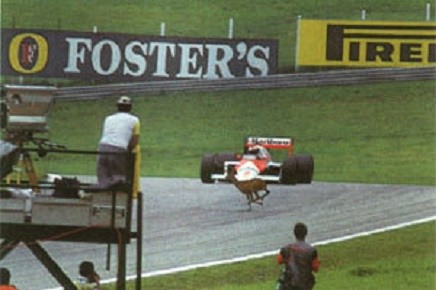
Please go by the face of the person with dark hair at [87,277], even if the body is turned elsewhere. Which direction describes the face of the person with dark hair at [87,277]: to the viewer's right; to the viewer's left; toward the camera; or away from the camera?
away from the camera

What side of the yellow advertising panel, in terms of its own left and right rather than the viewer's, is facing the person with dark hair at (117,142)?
front

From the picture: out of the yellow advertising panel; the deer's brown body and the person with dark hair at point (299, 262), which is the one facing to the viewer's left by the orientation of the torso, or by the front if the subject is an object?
the deer's brown body

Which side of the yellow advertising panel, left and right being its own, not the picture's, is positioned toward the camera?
front

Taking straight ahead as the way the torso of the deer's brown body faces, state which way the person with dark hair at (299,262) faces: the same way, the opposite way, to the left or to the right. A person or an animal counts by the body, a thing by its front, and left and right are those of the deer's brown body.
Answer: to the right

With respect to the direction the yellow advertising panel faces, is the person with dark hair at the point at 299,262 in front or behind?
in front

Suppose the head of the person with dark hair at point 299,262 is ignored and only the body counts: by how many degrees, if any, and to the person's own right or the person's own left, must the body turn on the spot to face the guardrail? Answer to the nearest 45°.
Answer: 0° — they already face it

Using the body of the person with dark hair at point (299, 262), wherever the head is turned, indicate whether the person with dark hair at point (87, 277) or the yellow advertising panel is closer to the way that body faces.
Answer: the yellow advertising panel

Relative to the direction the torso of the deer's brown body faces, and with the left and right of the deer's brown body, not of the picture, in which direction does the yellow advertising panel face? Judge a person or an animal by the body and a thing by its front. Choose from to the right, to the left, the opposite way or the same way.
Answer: to the left

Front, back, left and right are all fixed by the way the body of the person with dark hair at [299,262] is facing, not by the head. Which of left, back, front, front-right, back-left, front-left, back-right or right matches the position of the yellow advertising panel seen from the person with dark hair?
front

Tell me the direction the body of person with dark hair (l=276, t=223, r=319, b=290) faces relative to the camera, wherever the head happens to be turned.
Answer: away from the camera

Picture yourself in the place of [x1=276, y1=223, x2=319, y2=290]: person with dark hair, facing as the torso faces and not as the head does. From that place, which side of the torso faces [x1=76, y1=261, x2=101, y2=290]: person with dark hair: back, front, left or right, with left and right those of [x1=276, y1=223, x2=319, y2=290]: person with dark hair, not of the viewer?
left

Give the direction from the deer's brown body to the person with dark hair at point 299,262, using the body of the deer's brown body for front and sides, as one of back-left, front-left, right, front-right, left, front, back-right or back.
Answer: left

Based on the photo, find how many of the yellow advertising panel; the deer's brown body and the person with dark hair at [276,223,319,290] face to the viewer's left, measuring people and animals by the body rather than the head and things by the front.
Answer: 1
